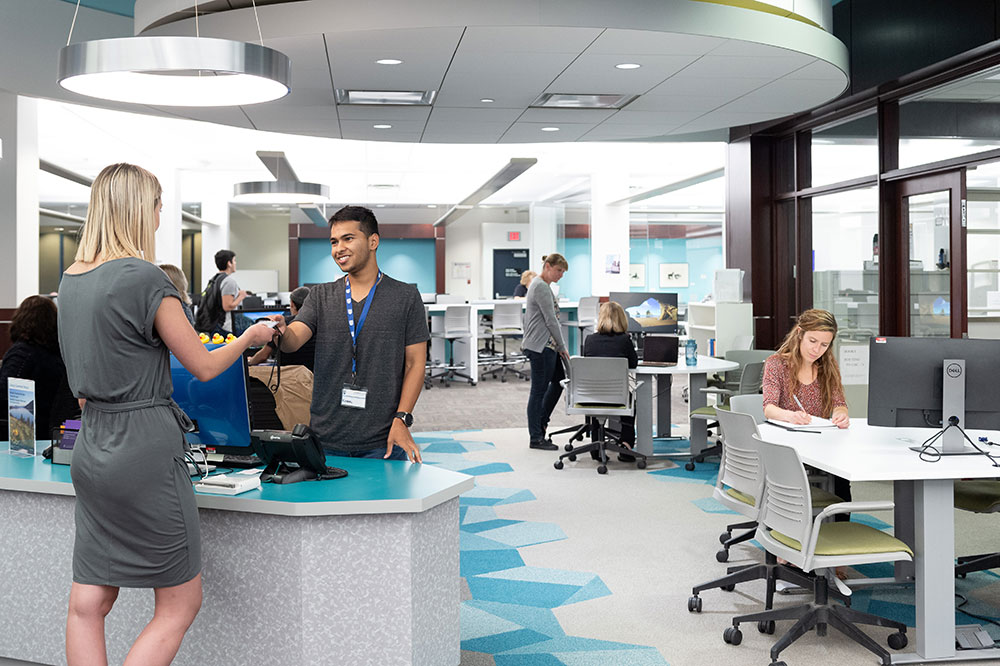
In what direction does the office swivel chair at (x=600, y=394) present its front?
away from the camera

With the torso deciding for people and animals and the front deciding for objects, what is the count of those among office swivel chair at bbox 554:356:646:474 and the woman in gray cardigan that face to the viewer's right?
1

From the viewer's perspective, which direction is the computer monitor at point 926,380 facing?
away from the camera

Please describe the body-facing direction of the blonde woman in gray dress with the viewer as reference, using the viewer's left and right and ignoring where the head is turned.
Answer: facing away from the viewer and to the right of the viewer

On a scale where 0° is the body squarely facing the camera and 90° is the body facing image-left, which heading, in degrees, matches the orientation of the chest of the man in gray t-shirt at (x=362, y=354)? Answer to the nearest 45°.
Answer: approximately 45°

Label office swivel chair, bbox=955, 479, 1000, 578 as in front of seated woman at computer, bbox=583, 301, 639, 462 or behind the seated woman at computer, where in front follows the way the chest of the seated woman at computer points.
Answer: behind

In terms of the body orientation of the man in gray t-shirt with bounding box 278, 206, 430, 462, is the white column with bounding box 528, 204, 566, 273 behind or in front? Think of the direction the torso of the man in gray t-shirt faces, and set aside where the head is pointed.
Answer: behind

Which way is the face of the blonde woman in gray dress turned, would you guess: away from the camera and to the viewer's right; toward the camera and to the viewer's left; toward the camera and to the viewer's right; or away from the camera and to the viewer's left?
away from the camera and to the viewer's right

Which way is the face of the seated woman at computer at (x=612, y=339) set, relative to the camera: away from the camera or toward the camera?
away from the camera

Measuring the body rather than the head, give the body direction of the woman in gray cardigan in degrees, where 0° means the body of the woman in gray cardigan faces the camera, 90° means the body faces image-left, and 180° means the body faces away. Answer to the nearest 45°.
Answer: approximately 270°
